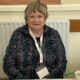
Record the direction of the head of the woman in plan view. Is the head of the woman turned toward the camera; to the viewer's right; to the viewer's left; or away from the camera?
toward the camera

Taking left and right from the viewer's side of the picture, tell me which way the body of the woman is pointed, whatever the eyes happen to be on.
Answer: facing the viewer
